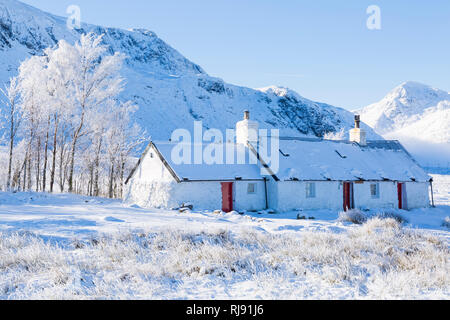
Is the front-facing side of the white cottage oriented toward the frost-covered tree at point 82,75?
no

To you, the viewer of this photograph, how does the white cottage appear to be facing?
facing the viewer and to the right of the viewer
